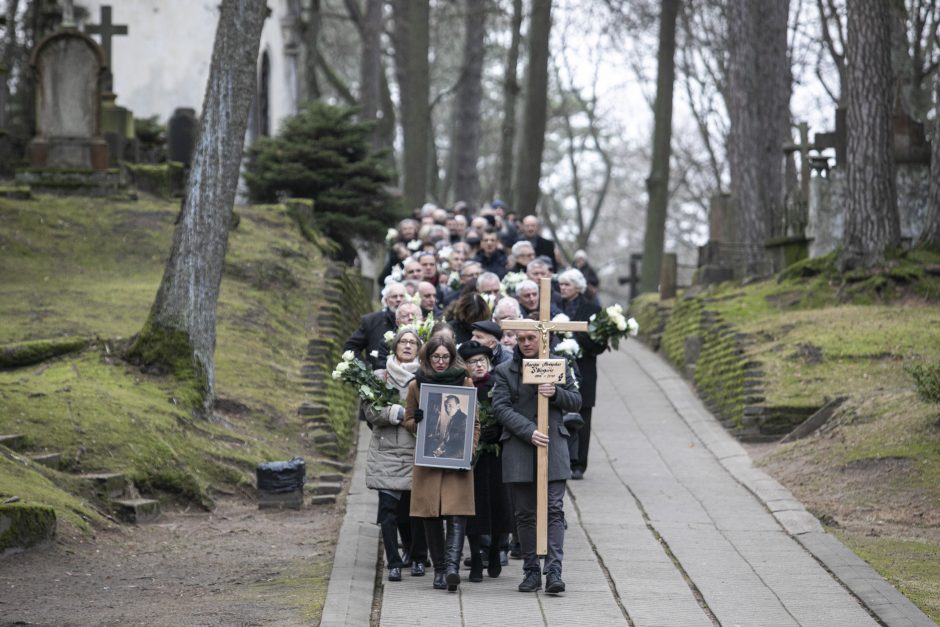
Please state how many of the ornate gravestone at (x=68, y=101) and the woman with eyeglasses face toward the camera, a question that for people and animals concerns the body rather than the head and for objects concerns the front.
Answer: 2

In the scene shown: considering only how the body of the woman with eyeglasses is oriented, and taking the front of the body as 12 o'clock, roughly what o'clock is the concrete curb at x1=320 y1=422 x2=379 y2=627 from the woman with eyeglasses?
The concrete curb is roughly at 4 o'clock from the woman with eyeglasses.

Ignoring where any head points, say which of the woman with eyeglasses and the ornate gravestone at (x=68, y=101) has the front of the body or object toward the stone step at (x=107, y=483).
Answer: the ornate gravestone

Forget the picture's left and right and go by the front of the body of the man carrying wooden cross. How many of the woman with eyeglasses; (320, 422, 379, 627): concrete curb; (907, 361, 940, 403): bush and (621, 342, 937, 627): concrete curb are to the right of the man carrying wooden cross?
2

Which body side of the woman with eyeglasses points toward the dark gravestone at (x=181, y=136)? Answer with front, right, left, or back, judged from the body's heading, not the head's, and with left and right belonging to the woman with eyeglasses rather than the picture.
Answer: back

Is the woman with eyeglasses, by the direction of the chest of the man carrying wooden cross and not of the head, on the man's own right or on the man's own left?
on the man's own right

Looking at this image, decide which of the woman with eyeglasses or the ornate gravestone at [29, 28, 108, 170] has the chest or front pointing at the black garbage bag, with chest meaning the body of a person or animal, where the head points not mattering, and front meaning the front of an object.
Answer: the ornate gravestone

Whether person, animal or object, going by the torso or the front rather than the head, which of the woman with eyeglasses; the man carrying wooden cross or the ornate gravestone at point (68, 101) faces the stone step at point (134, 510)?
the ornate gravestone

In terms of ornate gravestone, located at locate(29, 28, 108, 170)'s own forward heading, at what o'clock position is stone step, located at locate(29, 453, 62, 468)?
The stone step is roughly at 12 o'clock from the ornate gravestone.

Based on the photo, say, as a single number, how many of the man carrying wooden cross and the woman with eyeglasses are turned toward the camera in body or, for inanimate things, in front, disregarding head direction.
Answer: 2
